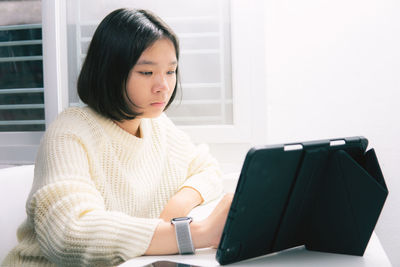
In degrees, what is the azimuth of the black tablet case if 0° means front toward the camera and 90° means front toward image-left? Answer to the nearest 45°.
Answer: approximately 135°

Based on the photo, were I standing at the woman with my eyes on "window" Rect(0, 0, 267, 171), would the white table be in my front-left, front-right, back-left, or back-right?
back-right

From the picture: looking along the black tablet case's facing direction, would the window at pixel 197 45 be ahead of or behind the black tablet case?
ahead

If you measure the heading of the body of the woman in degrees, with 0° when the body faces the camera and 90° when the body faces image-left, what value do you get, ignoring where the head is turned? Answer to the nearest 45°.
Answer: approximately 315°

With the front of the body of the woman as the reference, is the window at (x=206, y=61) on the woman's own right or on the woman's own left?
on the woman's own left

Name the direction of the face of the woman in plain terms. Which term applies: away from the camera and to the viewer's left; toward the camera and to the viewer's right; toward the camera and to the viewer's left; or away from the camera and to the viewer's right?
toward the camera and to the viewer's right

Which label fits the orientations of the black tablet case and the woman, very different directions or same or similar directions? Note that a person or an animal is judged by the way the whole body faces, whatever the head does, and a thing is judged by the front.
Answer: very different directions
